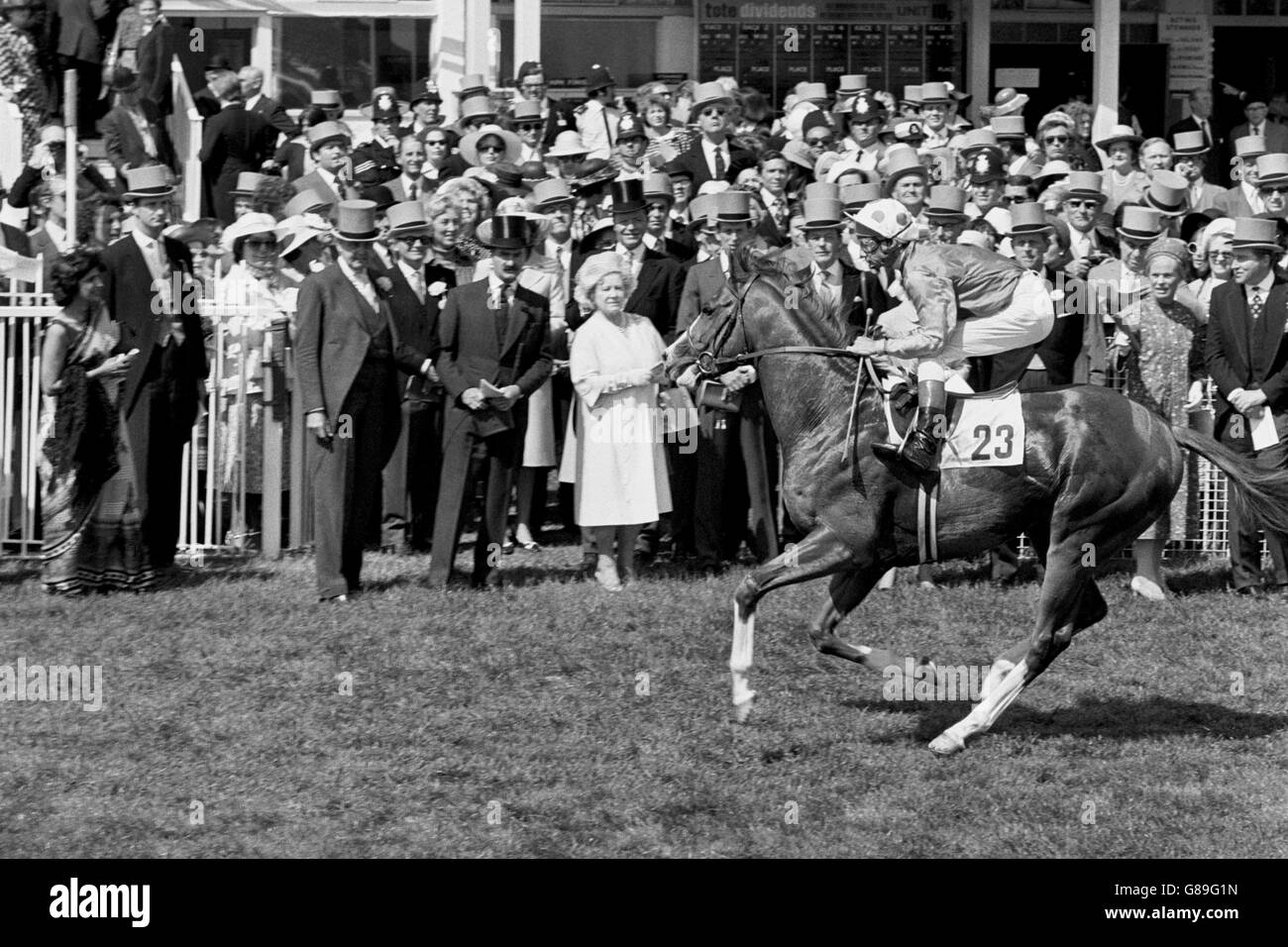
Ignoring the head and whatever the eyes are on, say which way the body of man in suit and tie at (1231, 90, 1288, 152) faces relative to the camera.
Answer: toward the camera

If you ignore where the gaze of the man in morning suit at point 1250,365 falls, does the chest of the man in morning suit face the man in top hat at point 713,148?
no

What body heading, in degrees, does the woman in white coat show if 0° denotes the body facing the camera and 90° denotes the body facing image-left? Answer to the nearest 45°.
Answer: approximately 315°

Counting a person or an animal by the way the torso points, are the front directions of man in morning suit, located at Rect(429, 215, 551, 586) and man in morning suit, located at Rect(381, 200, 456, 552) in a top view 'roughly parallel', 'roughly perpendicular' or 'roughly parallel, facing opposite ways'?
roughly parallel

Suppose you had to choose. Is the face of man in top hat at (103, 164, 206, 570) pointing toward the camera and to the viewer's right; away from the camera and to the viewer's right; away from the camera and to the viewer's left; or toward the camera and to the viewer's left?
toward the camera and to the viewer's right

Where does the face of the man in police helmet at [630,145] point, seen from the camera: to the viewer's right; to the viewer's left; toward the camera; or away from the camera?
toward the camera

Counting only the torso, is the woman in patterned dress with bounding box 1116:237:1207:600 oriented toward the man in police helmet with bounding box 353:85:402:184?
no

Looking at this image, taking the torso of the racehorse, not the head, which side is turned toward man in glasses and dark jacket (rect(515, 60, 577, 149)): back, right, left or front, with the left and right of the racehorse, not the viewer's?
right

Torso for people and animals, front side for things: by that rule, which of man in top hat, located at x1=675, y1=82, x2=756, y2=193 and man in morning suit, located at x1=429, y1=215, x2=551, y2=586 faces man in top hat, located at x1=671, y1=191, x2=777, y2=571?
man in top hat, located at x1=675, y1=82, x2=756, y2=193

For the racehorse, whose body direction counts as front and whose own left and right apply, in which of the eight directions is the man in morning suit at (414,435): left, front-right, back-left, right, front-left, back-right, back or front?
front-right

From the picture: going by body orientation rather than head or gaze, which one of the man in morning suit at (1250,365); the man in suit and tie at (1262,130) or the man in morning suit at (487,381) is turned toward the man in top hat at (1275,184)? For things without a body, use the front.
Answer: the man in suit and tie at (1262,130)

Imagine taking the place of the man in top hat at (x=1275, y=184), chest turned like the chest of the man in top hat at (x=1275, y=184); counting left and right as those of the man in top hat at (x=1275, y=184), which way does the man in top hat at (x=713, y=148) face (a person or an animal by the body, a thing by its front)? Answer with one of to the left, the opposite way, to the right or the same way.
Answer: the same way

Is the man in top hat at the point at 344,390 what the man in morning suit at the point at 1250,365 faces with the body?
no

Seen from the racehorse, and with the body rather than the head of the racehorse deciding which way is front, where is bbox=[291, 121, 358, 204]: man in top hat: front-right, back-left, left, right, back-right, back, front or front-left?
front-right

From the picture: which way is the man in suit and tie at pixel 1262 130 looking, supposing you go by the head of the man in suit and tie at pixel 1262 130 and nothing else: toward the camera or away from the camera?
toward the camera

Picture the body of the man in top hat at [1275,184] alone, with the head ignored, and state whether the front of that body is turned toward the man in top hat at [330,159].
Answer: no

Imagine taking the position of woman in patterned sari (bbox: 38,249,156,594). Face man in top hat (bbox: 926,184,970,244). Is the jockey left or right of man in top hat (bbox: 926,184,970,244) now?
right

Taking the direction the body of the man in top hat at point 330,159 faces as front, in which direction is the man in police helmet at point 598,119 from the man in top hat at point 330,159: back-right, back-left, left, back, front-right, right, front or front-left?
left

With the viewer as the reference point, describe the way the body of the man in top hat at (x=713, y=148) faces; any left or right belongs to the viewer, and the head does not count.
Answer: facing the viewer

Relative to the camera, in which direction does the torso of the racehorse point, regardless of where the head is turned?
to the viewer's left
